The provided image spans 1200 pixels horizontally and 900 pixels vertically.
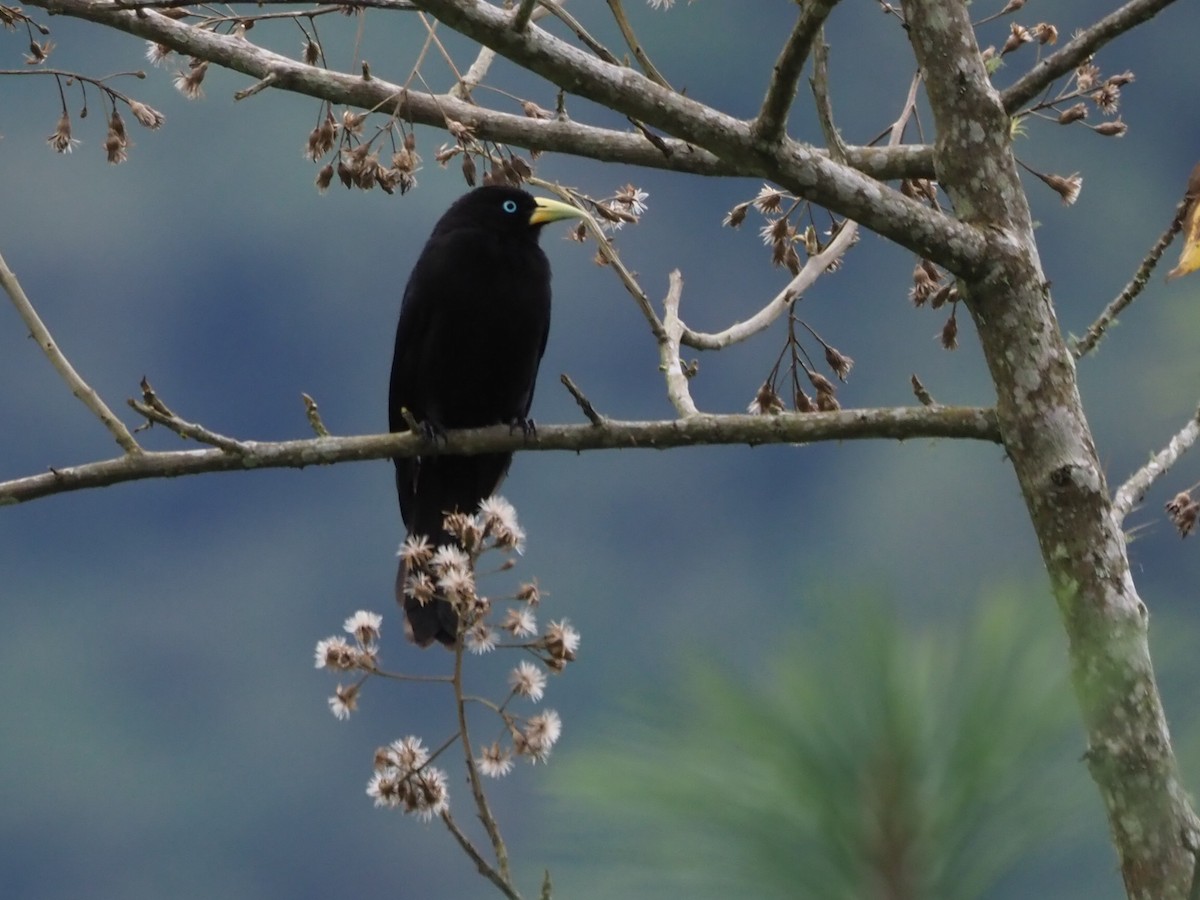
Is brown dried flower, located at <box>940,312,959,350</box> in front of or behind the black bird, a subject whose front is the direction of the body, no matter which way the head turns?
in front

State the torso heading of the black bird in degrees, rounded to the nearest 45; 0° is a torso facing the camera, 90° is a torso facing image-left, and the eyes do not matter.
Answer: approximately 315°

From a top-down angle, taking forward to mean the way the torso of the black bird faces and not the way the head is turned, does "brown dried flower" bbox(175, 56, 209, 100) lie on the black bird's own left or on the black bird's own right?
on the black bird's own right
